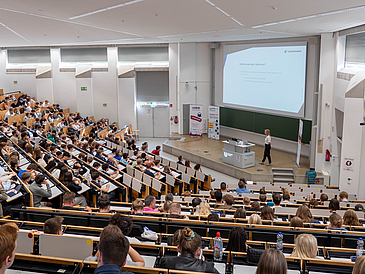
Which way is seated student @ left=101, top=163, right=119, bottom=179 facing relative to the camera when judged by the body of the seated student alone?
to the viewer's right

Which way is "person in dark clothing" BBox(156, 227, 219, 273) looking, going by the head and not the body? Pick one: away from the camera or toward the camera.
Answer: away from the camera

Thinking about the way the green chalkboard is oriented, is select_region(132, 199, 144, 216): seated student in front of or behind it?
in front

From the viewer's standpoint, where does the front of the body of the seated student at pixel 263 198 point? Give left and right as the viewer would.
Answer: facing away from the viewer

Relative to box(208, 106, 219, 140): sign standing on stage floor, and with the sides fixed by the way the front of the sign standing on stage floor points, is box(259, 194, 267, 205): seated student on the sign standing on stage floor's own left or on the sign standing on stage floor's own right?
on the sign standing on stage floor's own left

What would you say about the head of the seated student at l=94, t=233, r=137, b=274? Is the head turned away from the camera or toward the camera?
away from the camera

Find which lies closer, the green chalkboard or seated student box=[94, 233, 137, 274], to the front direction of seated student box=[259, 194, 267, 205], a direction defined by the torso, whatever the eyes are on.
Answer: the green chalkboard

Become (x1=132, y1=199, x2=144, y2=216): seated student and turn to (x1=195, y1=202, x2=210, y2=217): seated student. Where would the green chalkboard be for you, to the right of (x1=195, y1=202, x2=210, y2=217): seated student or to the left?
left

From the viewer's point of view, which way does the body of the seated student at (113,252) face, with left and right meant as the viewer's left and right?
facing away from the viewer

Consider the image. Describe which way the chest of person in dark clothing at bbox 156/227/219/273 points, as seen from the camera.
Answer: away from the camera

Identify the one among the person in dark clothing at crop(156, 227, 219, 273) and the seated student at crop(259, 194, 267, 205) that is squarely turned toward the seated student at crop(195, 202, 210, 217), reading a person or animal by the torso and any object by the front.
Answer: the person in dark clothing

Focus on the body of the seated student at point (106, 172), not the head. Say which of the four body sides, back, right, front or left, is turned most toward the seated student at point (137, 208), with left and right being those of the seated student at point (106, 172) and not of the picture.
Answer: right

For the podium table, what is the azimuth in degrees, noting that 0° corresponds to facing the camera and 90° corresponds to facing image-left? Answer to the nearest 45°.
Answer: approximately 45°

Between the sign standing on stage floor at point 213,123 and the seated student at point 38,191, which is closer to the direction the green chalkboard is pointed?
the seated student

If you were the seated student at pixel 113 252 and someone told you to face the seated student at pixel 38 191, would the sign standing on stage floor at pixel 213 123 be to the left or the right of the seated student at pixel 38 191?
right
